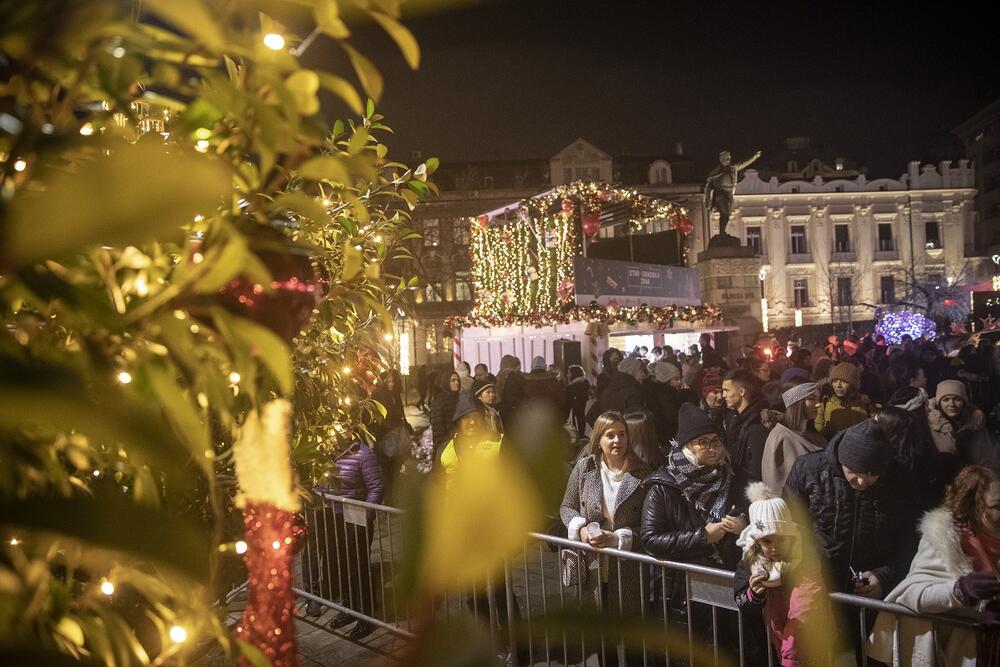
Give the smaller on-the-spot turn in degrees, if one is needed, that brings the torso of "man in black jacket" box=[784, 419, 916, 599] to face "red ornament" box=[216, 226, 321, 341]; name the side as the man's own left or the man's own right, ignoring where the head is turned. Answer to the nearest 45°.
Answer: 0° — they already face it

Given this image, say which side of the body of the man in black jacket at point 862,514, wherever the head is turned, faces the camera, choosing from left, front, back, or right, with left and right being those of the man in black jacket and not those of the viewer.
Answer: front

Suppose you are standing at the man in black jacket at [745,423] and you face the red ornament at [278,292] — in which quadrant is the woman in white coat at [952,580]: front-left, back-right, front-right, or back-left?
front-left

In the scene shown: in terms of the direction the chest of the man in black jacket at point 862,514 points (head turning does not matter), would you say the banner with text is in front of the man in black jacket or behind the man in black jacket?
behind

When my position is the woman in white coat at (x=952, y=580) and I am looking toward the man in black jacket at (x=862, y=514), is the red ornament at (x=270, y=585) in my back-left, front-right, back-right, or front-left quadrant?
back-left

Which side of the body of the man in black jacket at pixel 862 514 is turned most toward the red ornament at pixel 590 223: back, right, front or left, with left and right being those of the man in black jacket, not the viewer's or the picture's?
back
